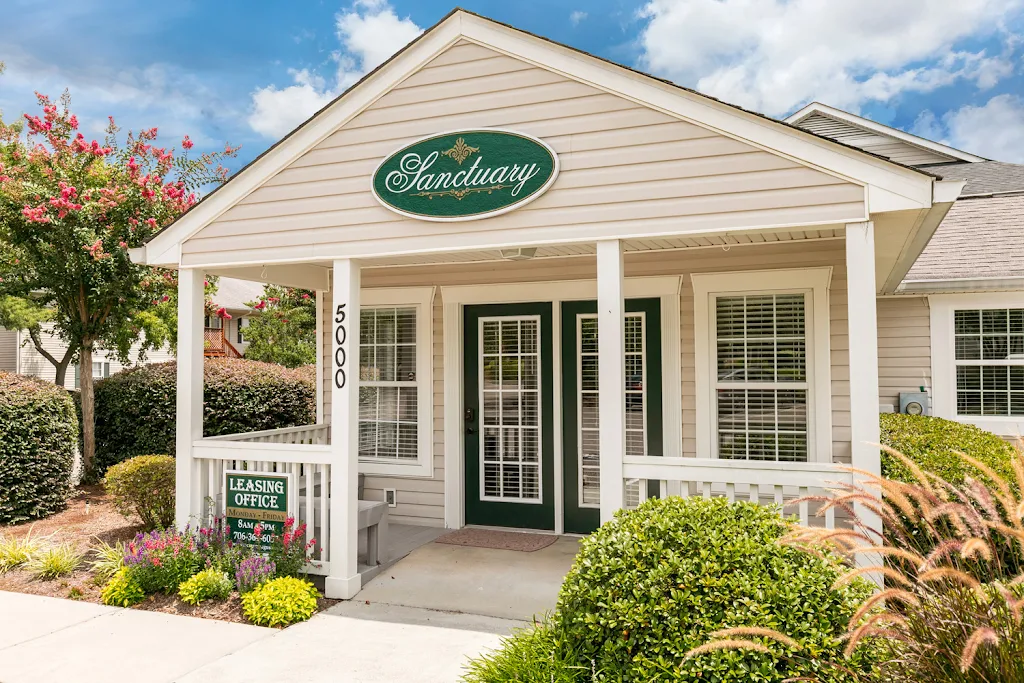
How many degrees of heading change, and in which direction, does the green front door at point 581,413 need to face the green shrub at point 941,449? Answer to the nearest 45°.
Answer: approximately 45° to its left

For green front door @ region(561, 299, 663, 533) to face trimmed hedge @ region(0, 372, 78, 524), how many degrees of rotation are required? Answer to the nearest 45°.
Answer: approximately 90° to its right

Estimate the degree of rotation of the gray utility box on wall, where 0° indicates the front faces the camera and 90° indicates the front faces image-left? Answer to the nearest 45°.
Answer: approximately 0°

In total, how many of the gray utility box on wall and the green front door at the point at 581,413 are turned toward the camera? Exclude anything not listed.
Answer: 2

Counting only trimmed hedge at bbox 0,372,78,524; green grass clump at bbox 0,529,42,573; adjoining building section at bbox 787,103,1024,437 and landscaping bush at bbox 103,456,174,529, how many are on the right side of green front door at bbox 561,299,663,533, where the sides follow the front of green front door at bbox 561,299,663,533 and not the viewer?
3

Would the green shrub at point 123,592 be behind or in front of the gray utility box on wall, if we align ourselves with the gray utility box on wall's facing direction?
in front

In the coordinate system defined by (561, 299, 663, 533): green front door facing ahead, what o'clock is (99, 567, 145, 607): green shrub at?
The green shrub is roughly at 2 o'clock from the green front door.

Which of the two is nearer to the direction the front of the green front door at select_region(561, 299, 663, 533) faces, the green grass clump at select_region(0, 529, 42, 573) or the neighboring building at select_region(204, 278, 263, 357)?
the green grass clump

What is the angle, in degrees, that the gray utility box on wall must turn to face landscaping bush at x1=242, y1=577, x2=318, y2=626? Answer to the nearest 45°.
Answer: approximately 45° to its right

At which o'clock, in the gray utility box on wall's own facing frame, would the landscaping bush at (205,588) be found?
The landscaping bush is roughly at 1 o'clock from the gray utility box on wall.

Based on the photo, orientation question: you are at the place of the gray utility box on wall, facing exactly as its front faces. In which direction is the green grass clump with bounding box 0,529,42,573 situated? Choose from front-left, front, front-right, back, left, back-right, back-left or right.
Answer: front-right
